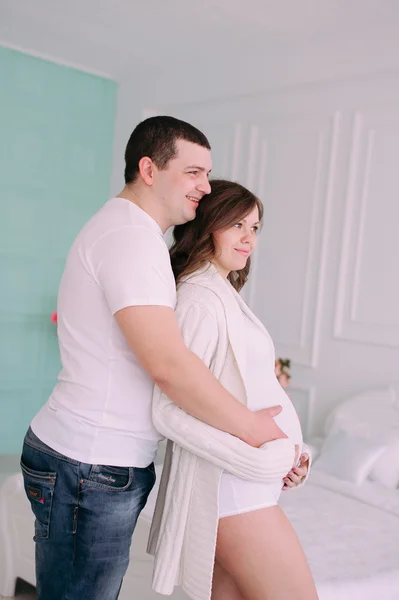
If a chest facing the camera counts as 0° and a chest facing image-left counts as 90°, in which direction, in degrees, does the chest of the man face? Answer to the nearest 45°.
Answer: approximately 270°

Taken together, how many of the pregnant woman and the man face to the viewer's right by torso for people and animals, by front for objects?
2

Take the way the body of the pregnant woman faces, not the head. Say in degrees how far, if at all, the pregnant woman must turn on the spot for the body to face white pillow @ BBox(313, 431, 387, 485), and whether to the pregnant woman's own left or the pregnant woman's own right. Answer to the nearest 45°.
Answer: approximately 90° to the pregnant woman's own left

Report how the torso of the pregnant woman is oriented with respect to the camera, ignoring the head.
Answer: to the viewer's right

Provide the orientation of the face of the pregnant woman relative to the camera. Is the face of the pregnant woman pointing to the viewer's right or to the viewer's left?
to the viewer's right

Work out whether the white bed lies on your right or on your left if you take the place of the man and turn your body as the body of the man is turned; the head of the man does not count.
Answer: on your left

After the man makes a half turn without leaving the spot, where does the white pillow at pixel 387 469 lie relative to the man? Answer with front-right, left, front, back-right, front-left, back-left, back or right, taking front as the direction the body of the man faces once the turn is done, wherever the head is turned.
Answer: back-right
